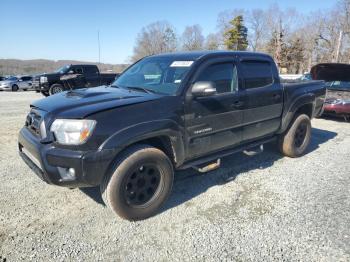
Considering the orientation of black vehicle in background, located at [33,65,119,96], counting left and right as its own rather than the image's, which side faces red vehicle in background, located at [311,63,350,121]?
left

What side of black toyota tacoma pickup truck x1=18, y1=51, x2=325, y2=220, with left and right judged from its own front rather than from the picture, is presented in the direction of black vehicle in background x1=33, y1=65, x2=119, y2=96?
right

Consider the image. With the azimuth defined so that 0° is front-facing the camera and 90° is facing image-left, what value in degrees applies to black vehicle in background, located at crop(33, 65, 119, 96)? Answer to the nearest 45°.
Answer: approximately 45°

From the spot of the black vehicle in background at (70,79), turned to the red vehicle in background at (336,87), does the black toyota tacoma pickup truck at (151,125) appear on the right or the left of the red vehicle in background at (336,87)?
right

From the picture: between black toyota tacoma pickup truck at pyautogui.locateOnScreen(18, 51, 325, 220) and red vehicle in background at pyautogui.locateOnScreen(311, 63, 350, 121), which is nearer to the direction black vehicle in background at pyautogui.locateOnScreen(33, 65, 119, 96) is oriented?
the black toyota tacoma pickup truck

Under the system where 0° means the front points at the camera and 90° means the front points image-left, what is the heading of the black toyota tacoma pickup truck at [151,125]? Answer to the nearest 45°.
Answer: approximately 45°

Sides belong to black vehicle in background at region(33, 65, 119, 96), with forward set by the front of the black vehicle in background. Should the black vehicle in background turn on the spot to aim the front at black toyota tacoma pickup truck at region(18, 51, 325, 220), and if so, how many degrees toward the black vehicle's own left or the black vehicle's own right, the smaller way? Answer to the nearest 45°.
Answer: approximately 45° to the black vehicle's own left

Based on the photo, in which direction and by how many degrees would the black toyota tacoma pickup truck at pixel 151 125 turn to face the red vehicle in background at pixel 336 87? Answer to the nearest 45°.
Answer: approximately 180°
